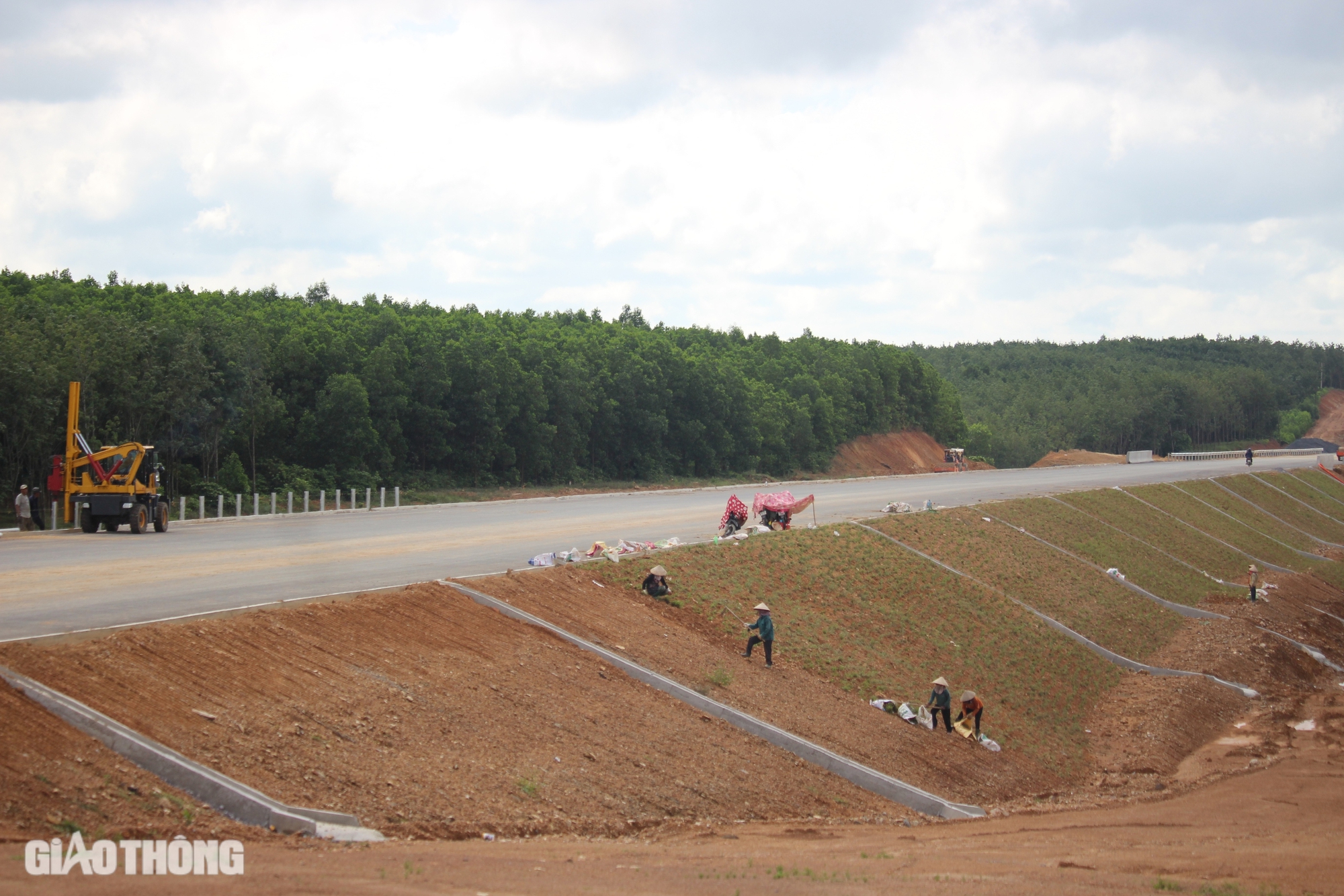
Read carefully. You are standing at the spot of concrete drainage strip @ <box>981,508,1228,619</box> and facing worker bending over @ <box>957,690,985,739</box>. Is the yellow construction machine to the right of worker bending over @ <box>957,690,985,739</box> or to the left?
right

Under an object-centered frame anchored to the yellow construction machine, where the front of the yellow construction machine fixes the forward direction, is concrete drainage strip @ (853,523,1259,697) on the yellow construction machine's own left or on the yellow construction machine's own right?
on the yellow construction machine's own left

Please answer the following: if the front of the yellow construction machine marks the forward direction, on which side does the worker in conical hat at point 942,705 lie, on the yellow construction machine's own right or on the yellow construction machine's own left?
on the yellow construction machine's own left

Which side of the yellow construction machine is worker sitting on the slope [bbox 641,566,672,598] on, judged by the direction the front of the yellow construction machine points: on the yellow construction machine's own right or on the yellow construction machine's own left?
on the yellow construction machine's own left

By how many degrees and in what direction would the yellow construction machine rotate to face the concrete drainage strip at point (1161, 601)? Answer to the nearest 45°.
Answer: approximately 135° to its left

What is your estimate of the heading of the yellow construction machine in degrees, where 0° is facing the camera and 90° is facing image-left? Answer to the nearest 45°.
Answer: approximately 45°

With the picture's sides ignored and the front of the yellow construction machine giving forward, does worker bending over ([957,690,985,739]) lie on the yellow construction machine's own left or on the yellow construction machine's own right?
on the yellow construction machine's own left

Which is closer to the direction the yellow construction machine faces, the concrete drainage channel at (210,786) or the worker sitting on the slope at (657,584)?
the concrete drainage channel
